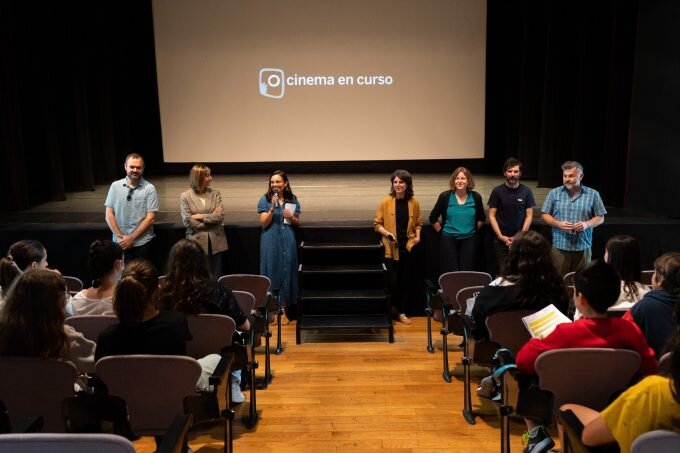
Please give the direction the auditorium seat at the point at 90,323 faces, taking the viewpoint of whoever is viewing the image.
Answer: facing away from the viewer

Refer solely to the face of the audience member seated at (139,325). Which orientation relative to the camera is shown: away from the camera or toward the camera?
away from the camera

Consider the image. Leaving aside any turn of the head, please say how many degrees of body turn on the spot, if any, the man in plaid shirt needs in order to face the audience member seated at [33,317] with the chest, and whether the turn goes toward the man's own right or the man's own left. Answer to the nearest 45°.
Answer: approximately 45° to the man's own right

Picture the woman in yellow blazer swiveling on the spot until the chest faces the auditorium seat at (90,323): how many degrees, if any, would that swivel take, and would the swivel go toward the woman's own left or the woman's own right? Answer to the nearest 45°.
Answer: approximately 45° to the woman's own right

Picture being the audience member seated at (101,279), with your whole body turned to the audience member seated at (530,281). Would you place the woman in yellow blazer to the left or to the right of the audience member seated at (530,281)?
left

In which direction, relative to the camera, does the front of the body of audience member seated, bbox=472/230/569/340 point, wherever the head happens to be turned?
away from the camera

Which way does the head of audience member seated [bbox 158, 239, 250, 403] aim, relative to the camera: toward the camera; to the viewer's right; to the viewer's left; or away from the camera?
away from the camera
